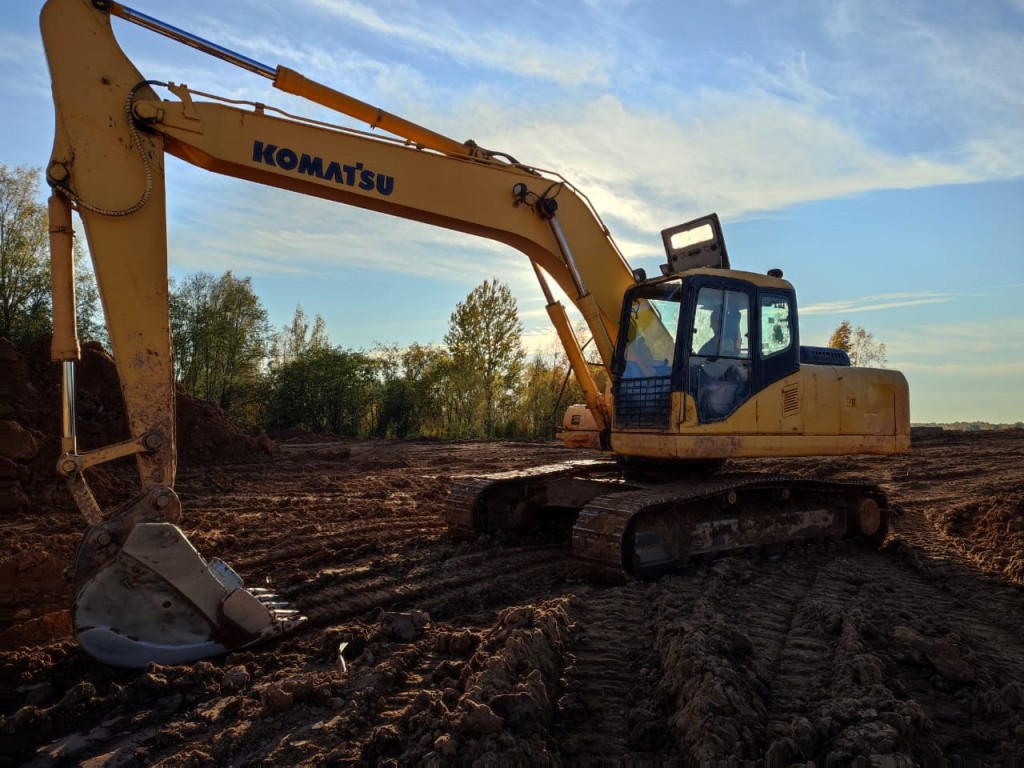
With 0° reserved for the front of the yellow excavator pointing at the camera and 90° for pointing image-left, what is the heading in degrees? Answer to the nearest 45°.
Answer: approximately 45°
